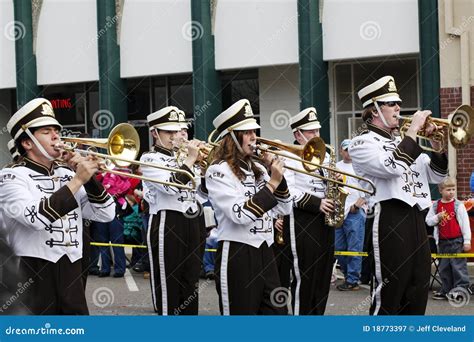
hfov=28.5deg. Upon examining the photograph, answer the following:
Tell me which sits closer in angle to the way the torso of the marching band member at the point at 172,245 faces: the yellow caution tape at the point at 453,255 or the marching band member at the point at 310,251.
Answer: the marching band member

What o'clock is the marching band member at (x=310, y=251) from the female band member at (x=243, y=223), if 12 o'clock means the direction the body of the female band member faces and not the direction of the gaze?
The marching band member is roughly at 8 o'clock from the female band member.

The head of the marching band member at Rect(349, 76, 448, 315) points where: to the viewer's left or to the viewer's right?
to the viewer's right

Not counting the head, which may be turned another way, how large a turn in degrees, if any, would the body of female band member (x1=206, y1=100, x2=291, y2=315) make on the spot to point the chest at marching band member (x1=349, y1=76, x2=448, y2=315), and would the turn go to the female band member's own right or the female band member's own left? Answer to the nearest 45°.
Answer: approximately 90° to the female band member's own left

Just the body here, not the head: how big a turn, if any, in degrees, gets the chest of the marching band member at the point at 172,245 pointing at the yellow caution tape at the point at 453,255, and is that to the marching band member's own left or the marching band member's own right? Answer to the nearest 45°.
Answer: approximately 90° to the marching band member's own left
